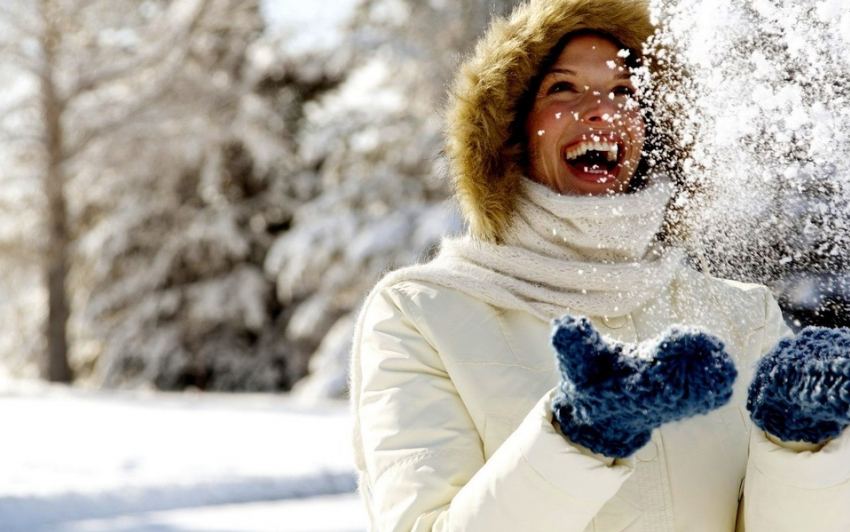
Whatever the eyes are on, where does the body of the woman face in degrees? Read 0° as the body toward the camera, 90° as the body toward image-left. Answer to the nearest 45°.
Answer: approximately 315°

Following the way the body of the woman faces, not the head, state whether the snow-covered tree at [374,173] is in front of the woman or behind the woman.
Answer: behind
